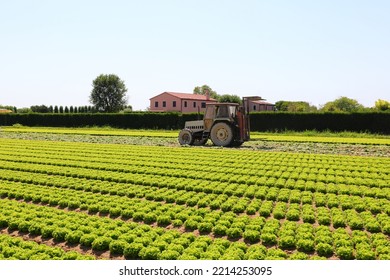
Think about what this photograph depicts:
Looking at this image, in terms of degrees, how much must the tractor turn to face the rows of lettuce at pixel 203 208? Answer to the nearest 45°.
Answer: approximately 90° to its left

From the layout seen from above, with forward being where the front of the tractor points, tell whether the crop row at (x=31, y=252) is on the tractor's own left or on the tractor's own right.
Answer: on the tractor's own left

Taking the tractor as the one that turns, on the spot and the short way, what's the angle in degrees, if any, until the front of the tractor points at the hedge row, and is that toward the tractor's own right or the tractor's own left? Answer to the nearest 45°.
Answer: approximately 135° to the tractor's own right

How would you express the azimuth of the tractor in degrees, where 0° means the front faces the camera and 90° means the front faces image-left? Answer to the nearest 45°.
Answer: approximately 90°

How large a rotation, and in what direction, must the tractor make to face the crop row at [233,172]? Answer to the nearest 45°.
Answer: approximately 90° to its left

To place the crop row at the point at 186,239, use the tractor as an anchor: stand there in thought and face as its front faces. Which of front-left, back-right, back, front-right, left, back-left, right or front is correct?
left

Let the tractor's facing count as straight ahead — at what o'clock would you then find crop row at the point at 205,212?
The crop row is roughly at 9 o'clock from the tractor.
